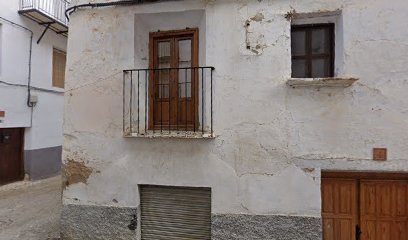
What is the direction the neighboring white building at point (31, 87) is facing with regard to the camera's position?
facing the viewer and to the right of the viewer

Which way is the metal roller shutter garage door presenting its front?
toward the camera

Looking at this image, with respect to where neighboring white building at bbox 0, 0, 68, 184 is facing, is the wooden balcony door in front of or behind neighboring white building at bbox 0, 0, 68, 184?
in front

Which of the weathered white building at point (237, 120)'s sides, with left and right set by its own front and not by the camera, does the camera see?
front

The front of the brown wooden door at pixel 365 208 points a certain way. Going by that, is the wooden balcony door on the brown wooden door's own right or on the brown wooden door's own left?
on the brown wooden door's own right

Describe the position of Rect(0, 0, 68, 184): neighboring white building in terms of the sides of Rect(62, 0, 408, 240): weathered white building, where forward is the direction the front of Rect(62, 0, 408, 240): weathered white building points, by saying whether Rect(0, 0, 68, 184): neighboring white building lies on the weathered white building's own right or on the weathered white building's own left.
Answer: on the weathered white building's own right

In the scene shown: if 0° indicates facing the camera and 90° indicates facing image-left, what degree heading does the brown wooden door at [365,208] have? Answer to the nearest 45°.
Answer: approximately 0°

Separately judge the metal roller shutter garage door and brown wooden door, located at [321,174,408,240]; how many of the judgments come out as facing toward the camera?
2
